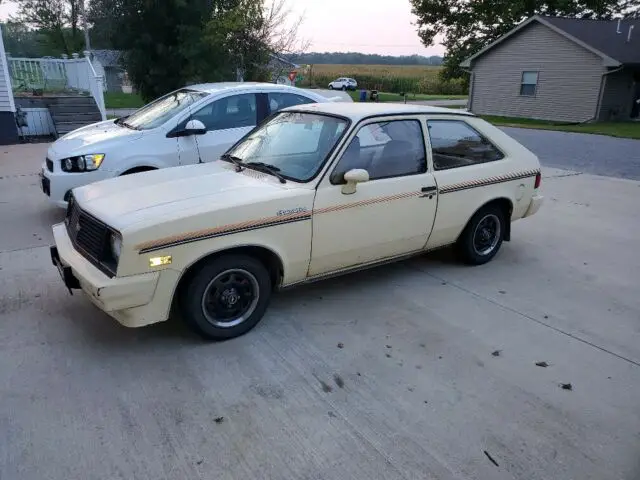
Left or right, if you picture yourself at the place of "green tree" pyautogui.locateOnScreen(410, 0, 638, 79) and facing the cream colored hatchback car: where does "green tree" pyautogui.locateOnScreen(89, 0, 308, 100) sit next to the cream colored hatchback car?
right

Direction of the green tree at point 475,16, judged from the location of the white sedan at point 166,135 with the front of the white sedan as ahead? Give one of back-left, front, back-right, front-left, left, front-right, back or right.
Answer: back

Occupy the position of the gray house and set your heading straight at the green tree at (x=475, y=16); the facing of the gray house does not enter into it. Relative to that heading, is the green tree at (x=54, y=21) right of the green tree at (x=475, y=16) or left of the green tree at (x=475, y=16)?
left

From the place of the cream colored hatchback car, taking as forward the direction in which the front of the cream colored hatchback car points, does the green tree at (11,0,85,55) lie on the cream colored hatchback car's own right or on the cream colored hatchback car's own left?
on the cream colored hatchback car's own right

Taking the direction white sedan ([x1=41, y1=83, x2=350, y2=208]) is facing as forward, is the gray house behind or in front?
behind

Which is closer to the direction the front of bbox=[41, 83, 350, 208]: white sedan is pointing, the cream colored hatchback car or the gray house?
the cream colored hatchback car

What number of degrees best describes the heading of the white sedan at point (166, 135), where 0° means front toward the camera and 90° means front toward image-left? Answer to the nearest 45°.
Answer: approximately 45°
